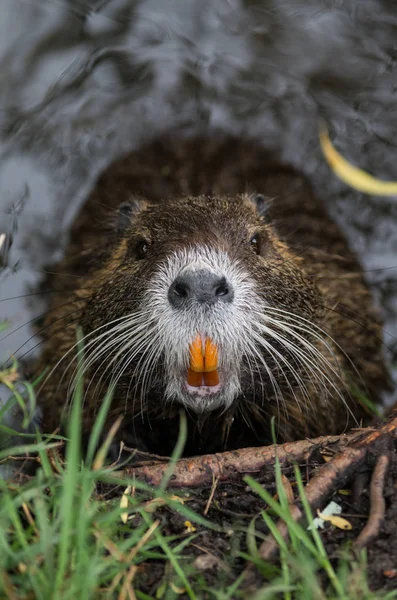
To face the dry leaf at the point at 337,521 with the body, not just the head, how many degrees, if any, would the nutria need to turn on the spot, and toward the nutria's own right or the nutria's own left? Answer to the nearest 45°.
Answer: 0° — it already faces it

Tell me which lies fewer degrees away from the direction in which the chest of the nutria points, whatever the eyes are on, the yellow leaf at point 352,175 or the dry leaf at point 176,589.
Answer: the dry leaf

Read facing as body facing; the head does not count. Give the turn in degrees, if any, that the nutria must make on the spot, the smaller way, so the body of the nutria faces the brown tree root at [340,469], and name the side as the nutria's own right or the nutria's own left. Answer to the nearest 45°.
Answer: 0° — it already faces it

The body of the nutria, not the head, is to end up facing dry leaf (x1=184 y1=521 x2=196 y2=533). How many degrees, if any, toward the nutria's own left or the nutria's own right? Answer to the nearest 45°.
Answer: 0° — it already faces it

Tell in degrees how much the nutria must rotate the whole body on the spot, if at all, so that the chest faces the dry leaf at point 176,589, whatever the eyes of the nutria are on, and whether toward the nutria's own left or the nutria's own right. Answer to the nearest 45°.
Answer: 0° — it already faces it

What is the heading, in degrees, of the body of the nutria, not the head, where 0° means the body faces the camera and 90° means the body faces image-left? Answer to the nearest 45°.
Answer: approximately 0°
